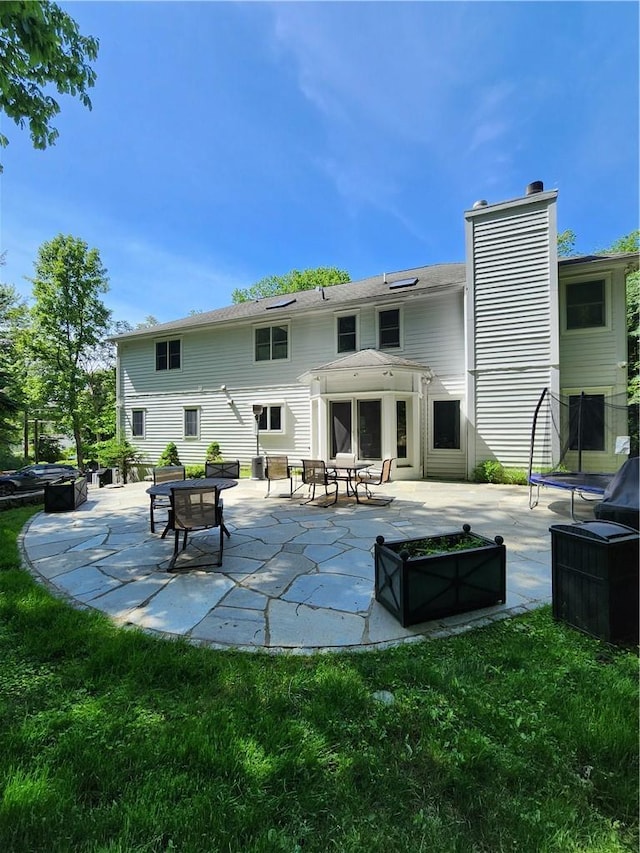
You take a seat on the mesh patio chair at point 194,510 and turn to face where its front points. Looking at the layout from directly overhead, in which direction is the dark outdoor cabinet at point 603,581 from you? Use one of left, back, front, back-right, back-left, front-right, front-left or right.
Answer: back-right

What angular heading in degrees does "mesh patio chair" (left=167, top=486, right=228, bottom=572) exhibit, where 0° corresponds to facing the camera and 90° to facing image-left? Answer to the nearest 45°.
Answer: approximately 180°

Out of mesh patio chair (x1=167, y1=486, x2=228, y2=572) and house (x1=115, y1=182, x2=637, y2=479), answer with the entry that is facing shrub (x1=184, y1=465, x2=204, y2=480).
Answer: the mesh patio chair

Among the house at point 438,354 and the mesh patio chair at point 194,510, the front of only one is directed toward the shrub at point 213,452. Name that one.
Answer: the mesh patio chair
